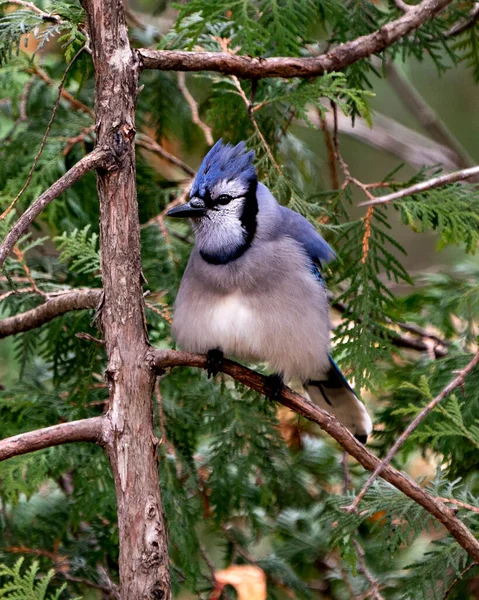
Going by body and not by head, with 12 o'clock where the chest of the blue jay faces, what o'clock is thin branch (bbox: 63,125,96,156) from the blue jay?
The thin branch is roughly at 3 o'clock from the blue jay.

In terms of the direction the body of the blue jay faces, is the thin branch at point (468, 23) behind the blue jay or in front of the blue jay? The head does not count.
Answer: behind

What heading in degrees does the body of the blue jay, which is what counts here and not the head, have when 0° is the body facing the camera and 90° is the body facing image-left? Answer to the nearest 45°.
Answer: approximately 45°

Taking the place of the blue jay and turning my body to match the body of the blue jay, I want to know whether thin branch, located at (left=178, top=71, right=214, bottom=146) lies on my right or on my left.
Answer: on my right
